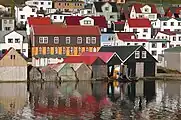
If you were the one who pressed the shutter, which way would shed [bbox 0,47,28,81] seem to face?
facing the viewer

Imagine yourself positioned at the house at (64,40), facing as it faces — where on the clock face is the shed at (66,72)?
The shed is roughly at 12 o'clock from the house.

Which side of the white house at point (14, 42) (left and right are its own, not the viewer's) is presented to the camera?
front

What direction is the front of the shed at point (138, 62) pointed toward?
toward the camera

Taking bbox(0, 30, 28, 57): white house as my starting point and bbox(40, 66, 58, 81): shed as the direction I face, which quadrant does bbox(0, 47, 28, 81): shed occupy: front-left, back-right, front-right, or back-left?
front-right

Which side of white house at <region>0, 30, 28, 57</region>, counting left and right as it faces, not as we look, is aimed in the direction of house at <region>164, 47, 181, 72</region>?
left

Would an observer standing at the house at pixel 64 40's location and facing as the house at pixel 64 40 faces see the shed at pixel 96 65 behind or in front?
in front

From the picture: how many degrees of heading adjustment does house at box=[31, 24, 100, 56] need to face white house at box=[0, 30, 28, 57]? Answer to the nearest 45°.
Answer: approximately 90° to its right

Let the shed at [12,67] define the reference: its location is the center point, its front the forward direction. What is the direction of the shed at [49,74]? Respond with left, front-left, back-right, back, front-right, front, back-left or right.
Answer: left

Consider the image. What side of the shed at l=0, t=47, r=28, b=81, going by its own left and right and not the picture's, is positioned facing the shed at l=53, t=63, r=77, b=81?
left

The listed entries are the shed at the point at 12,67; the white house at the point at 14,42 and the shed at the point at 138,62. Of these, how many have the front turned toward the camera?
3

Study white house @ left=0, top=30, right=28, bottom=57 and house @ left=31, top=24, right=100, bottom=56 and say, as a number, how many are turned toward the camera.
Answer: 2

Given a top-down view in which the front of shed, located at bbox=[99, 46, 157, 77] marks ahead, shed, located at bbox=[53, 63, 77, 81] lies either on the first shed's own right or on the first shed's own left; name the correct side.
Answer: on the first shed's own right

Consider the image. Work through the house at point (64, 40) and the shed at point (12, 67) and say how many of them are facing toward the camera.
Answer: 2

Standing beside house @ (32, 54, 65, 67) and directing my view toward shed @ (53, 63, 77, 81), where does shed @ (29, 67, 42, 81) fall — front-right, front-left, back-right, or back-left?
front-right

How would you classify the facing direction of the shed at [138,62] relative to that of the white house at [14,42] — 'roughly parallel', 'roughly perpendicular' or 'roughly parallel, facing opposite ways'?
roughly parallel
